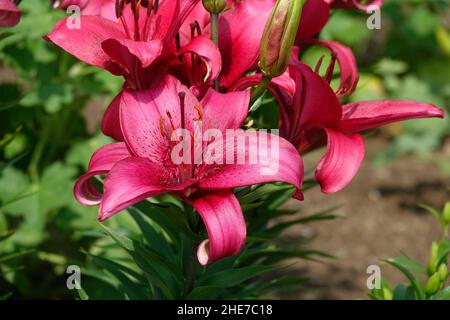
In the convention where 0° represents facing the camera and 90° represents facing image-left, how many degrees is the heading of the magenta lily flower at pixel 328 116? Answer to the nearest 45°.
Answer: approximately 270°
